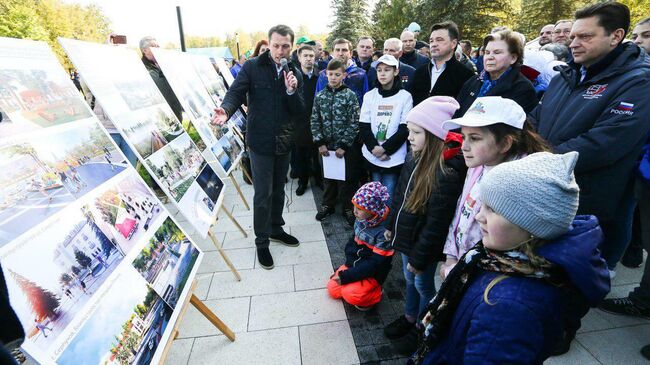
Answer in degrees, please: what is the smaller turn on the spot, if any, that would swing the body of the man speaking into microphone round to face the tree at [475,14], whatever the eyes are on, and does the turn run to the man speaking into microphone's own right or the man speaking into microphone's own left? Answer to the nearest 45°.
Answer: approximately 90° to the man speaking into microphone's own left

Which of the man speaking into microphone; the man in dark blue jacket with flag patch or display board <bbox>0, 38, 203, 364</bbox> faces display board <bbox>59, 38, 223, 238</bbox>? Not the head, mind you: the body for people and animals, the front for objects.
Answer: the man in dark blue jacket with flag patch

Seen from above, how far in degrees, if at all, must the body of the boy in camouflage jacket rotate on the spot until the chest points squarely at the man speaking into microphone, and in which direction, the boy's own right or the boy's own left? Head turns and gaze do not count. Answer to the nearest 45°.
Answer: approximately 45° to the boy's own right

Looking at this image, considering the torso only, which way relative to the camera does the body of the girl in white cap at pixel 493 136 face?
to the viewer's left

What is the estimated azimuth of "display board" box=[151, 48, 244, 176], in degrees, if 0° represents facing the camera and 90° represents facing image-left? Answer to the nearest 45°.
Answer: approximately 315°

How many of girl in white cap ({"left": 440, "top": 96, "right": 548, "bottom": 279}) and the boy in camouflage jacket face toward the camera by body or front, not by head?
1

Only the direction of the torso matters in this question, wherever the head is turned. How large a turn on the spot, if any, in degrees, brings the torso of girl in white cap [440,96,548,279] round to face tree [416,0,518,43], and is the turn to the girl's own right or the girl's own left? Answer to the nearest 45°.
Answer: approximately 90° to the girl's own right

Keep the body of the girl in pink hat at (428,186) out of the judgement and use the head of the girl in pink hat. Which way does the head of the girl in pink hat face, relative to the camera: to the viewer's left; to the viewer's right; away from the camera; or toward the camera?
to the viewer's left
